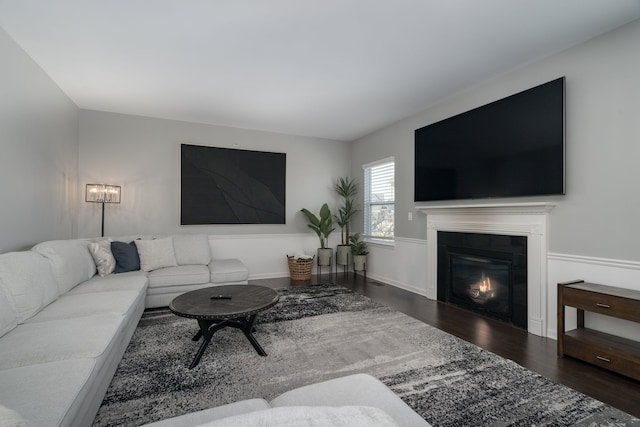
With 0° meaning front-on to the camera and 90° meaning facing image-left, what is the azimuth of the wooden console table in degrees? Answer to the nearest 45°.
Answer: approximately 45°

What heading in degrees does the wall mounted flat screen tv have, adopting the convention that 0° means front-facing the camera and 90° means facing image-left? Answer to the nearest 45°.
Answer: approximately 45°

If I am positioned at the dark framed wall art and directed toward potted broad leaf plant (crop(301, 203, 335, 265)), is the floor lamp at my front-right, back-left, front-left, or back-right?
back-right

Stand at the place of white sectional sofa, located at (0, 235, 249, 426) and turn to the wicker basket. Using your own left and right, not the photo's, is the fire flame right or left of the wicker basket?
right

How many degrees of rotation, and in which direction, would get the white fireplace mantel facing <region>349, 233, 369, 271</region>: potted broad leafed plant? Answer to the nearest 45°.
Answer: approximately 90° to its right

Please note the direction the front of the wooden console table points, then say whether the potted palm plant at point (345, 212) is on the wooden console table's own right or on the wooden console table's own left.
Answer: on the wooden console table's own right
